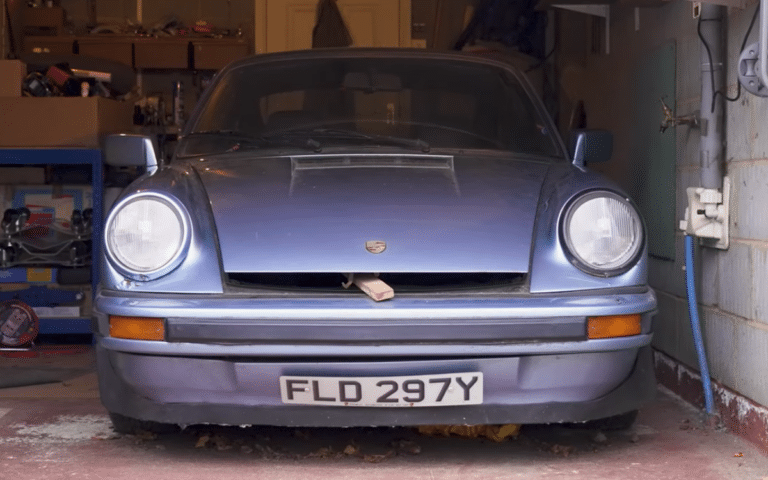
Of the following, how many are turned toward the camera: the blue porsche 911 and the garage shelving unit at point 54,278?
2

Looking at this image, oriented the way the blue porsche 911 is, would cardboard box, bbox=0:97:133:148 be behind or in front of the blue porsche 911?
behind

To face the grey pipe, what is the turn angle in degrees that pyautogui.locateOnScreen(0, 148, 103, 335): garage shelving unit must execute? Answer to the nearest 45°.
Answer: approximately 45° to its left

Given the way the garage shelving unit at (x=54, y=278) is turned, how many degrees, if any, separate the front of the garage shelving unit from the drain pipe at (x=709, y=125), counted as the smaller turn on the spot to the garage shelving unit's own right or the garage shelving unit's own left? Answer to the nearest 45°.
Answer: approximately 45° to the garage shelving unit's own left

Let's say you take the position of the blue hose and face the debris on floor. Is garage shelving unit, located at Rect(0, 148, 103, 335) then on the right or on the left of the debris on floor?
right

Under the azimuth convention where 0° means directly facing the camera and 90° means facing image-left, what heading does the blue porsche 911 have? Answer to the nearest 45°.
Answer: approximately 0°

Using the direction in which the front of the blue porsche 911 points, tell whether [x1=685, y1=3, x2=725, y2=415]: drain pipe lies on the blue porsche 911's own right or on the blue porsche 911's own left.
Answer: on the blue porsche 911's own left
